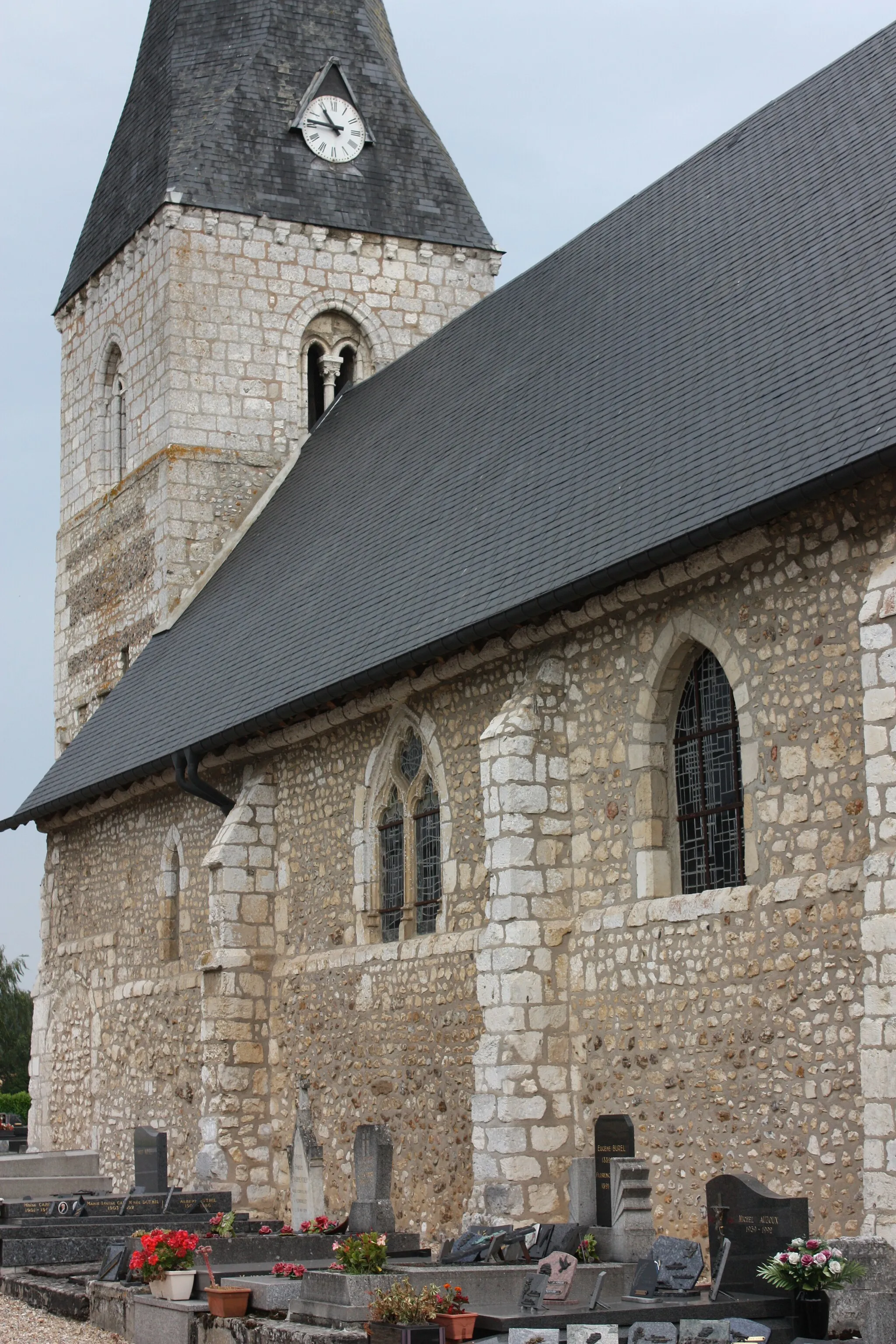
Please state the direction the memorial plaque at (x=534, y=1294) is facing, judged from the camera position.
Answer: facing the viewer and to the left of the viewer

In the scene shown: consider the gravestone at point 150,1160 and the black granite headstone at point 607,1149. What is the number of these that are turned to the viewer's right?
0

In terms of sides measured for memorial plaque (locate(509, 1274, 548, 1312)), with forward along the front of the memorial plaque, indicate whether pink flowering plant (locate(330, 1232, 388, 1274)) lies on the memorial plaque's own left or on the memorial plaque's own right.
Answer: on the memorial plaque's own right

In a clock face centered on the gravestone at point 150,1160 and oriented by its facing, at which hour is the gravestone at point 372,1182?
the gravestone at point 372,1182 is roughly at 10 o'clock from the gravestone at point 150,1160.

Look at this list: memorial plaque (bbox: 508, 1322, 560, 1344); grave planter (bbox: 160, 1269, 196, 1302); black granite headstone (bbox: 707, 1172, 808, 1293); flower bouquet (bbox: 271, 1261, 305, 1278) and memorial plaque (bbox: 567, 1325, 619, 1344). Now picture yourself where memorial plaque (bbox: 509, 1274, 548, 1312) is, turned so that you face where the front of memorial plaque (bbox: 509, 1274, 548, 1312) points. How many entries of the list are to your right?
2

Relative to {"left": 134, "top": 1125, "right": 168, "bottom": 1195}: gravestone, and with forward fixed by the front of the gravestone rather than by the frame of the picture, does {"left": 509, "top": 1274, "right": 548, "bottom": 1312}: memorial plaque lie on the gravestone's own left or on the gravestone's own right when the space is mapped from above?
on the gravestone's own left

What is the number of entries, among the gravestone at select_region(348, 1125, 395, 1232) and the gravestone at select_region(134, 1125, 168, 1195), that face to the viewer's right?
0

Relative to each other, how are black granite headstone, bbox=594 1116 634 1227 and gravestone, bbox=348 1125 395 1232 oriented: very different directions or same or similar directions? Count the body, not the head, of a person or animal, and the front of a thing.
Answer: same or similar directions

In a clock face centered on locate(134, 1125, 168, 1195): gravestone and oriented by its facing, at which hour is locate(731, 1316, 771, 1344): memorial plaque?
The memorial plaque is roughly at 10 o'clock from the gravestone.

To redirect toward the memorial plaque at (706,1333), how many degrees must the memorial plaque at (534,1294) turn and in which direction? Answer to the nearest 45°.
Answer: approximately 90° to its left

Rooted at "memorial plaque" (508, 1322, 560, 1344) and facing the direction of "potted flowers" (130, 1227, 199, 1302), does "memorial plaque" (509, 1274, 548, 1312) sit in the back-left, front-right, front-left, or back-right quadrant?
front-right

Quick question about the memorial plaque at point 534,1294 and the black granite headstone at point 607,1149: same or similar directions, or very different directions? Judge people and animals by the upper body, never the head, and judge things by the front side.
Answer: same or similar directions

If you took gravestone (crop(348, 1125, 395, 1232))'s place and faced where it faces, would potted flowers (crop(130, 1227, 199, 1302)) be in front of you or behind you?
in front

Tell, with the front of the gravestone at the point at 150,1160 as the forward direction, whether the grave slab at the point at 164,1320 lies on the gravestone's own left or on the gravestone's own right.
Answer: on the gravestone's own left

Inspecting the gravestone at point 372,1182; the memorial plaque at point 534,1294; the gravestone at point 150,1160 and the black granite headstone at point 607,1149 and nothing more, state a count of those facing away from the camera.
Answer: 0

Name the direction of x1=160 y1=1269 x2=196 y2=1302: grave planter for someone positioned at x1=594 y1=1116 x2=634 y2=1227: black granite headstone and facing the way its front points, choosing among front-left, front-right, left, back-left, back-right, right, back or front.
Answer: front-right
